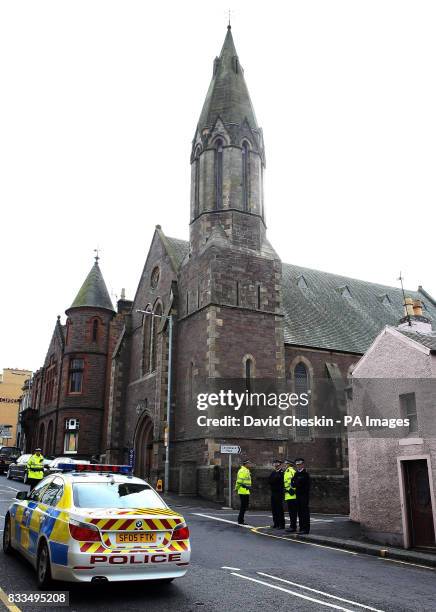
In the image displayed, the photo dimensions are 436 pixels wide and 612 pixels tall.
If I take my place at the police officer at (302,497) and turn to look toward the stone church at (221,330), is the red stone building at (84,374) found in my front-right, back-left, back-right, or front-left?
front-left

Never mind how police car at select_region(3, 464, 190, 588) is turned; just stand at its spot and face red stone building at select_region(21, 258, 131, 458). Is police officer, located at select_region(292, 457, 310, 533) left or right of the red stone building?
right

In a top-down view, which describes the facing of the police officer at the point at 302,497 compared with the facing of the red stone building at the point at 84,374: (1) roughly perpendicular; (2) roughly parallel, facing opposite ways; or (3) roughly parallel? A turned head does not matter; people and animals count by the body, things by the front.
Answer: roughly parallel

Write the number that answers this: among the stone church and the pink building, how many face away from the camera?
0

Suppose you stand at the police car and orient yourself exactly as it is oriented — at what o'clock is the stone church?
The stone church is roughly at 2 o'clock from the police car.

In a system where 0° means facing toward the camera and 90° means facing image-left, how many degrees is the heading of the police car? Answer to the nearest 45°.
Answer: approximately 135°

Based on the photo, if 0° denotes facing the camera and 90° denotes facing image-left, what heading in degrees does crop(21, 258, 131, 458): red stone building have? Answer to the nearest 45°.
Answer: approximately 45°

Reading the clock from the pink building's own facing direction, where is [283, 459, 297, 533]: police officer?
The police officer is roughly at 2 o'clock from the pink building.

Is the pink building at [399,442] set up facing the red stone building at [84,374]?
no

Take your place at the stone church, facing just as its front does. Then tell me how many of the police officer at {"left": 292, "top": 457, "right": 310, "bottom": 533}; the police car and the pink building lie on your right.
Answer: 0

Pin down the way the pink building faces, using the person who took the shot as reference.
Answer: facing the viewer and to the left of the viewer
